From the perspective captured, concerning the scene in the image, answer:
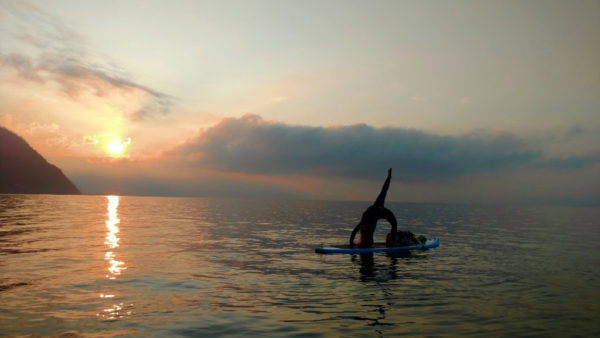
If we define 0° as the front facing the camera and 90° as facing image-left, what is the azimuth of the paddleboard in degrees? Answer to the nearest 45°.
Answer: approximately 270°
